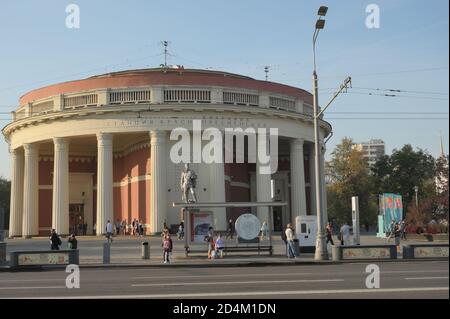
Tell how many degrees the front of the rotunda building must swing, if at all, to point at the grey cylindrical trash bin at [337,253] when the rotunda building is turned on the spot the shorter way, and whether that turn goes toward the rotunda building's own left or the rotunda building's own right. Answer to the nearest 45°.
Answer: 0° — it already faces it

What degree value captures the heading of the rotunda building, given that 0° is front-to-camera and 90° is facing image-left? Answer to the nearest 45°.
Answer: approximately 0°

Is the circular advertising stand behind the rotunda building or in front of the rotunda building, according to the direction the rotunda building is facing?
in front

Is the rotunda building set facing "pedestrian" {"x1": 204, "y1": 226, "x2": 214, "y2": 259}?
yes

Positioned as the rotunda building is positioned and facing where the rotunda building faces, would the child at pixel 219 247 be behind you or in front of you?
in front

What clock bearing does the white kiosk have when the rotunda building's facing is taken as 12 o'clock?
The white kiosk is roughly at 11 o'clock from the rotunda building.

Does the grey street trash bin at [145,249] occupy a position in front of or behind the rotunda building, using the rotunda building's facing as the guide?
in front
